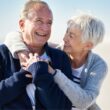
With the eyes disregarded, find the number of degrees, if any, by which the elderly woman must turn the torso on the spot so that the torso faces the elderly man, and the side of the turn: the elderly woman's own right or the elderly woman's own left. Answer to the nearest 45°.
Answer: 0° — they already face them

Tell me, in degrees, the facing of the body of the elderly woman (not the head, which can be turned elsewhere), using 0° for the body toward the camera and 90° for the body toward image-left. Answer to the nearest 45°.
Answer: approximately 45°
